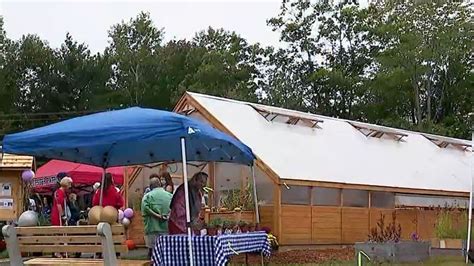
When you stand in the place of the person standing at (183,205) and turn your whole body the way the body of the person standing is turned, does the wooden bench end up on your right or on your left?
on your right

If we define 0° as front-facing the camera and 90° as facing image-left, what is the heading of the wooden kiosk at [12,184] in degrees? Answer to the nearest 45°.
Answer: approximately 0°

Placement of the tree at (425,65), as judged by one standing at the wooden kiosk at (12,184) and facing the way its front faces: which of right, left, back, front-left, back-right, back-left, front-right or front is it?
back-left

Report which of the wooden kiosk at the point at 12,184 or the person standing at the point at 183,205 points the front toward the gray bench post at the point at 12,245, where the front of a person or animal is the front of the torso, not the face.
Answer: the wooden kiosk

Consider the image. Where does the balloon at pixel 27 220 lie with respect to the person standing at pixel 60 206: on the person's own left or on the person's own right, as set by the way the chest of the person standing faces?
on the person's own right

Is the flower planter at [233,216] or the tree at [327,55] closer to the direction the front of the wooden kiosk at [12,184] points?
the flower planter
